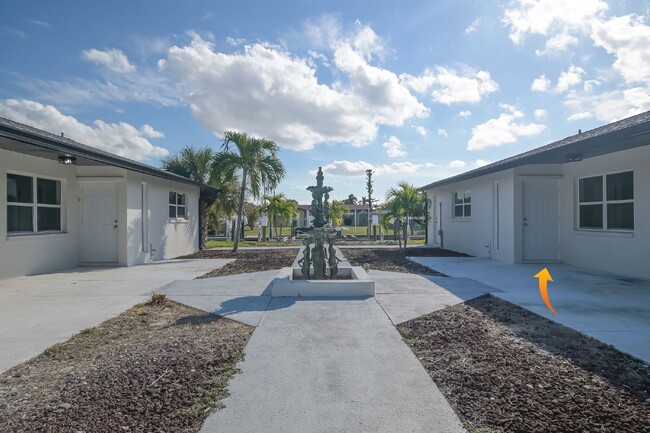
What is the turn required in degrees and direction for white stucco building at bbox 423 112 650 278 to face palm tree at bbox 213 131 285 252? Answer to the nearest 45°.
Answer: approximately 45° to its right

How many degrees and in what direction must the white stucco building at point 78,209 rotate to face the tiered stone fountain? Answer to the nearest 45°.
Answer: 0° — it already faces it

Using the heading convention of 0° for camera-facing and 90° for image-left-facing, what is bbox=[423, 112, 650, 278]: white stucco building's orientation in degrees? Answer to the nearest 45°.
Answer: approximately 45°

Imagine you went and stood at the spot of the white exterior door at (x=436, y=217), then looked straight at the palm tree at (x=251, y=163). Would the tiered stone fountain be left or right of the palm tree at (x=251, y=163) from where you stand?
left

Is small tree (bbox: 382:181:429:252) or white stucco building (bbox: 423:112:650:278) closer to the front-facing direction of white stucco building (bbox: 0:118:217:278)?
the white stucco building

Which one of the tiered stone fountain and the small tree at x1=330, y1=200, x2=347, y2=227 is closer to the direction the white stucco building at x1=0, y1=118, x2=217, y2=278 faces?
the tiered stone fountain

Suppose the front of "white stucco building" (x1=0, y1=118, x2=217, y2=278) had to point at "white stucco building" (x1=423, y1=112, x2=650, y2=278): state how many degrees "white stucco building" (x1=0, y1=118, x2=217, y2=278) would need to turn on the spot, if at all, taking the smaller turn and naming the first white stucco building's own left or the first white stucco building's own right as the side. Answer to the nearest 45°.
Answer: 0° — it already faces it

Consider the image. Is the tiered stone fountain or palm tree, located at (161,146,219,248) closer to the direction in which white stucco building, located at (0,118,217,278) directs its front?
the tiered stone fountain

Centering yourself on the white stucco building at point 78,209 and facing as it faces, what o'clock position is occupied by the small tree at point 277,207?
The small tree is roughly at 9 o'clock from the white stucco building.

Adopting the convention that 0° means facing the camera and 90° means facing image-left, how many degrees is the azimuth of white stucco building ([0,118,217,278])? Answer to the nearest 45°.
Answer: approximately 315°

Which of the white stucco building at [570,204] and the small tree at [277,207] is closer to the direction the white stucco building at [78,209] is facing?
the white stucco building

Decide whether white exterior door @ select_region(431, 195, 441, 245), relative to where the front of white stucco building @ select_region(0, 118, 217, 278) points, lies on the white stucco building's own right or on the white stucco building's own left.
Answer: on the white stucco building's own left
